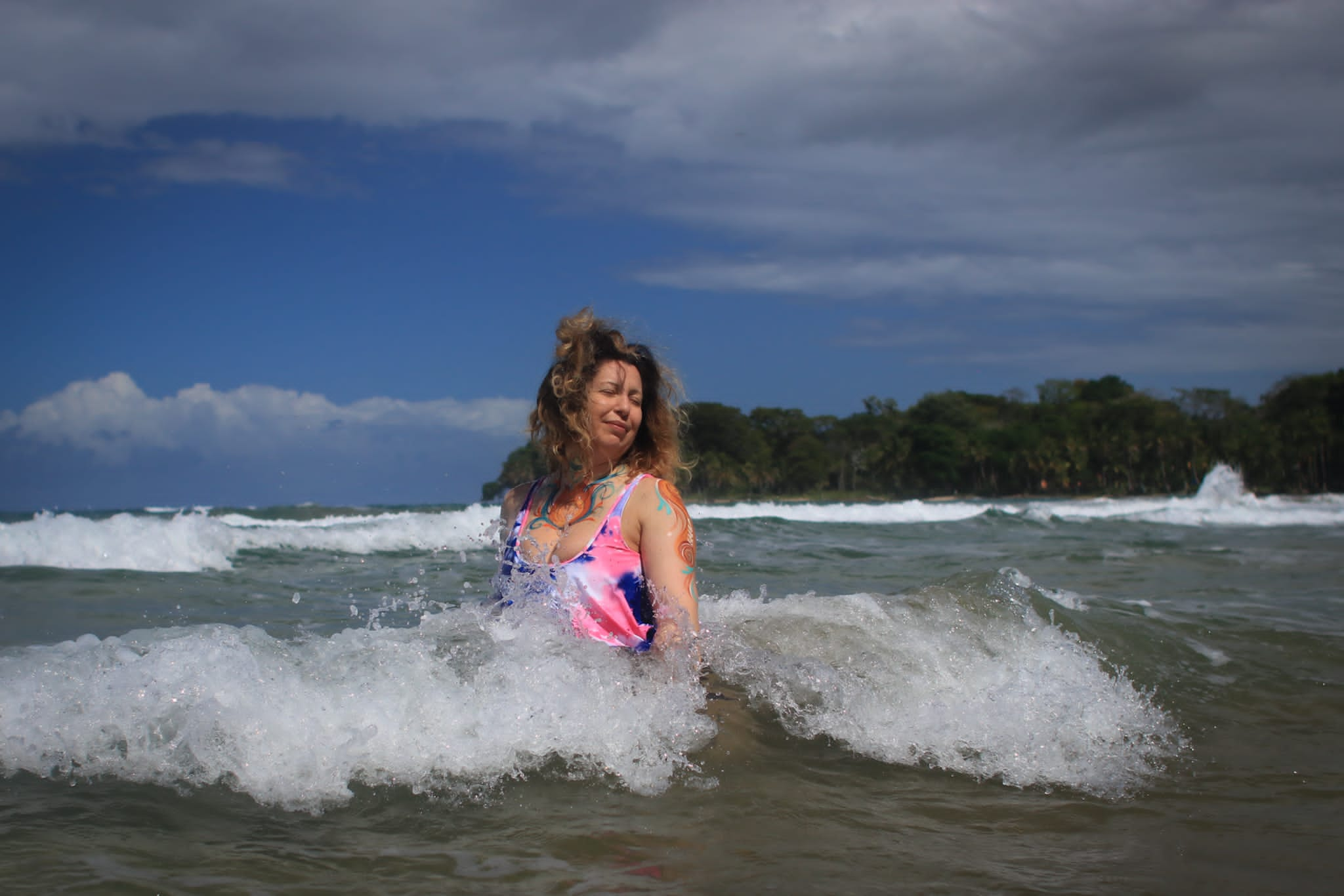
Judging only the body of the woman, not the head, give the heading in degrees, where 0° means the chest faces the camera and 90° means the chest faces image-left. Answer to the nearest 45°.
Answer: approximately 45°
